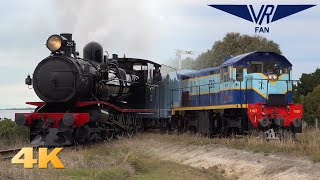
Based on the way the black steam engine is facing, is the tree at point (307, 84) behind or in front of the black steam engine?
behind

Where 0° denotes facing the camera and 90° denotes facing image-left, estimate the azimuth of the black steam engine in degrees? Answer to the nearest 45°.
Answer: approximately 45°

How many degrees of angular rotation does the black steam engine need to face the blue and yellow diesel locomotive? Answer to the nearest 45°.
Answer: approximately 135° to its left

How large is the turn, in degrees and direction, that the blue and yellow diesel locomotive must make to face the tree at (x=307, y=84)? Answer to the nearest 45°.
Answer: approximately 135° to its left

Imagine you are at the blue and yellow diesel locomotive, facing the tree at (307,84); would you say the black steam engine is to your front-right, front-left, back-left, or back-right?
back-left

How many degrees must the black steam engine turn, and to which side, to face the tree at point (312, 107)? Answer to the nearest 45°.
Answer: approximately 180°
